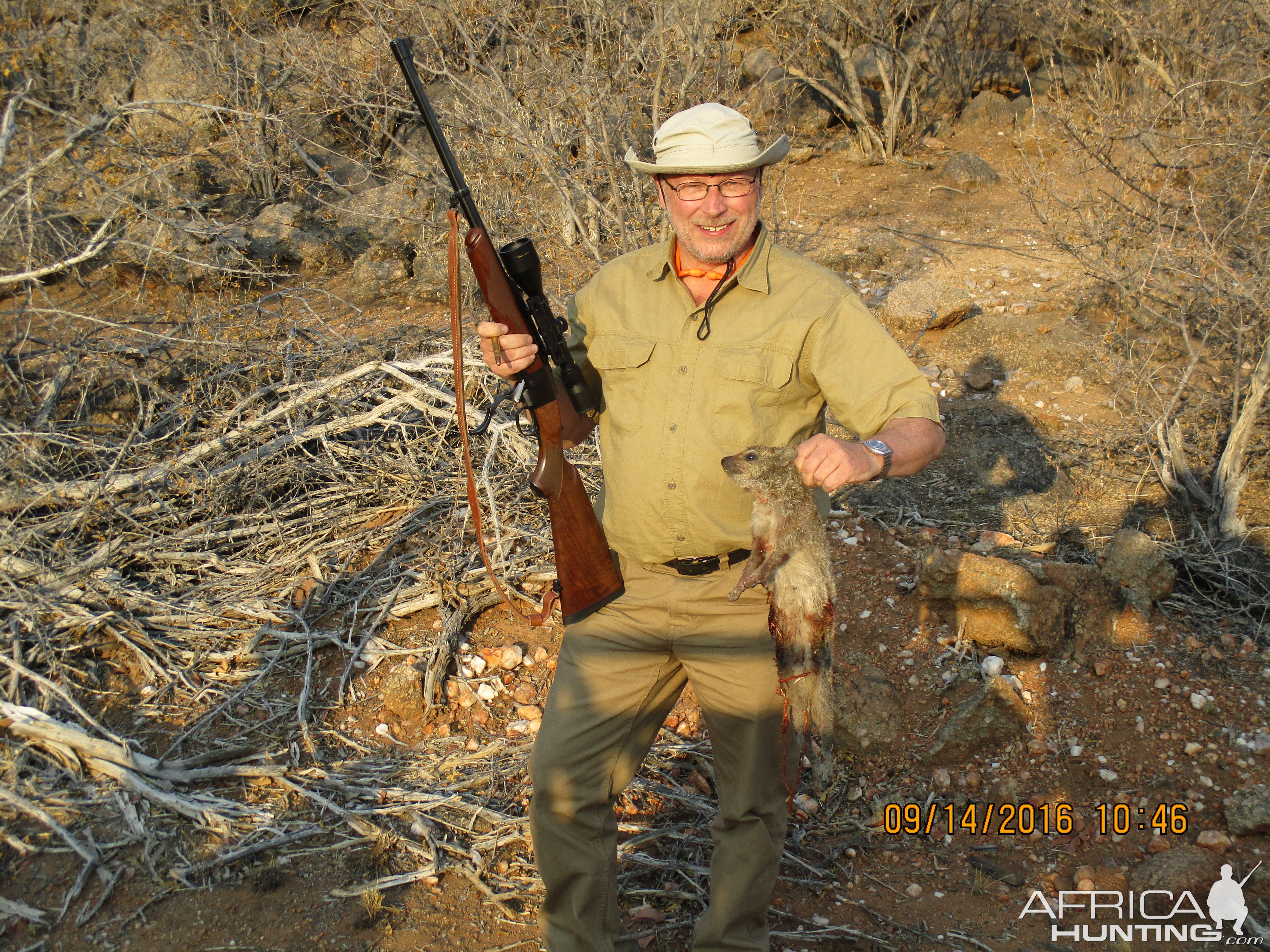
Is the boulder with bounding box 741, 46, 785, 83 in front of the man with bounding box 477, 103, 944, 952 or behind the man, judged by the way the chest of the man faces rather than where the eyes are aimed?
behind

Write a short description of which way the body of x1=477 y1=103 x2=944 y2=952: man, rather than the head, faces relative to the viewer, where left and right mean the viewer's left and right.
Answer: facing the viewer

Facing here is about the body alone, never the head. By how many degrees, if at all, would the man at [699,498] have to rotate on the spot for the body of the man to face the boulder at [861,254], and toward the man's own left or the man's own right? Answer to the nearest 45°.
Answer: approximately 180°

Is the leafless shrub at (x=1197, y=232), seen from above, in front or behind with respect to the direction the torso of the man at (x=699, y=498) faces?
behind

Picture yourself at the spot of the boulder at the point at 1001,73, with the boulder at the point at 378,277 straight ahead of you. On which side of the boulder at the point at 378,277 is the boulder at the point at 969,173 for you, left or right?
left
